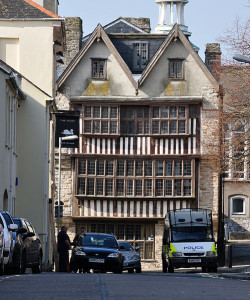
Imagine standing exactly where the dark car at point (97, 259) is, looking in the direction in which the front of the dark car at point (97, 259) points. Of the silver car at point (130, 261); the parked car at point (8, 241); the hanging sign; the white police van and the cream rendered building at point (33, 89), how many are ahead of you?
1

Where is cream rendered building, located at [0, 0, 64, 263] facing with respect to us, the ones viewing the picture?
facing to the right of the viewer

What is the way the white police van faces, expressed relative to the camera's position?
facing the viewer

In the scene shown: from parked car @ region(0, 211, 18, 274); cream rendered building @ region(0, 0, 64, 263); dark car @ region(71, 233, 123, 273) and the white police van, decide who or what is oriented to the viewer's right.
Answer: the cream rendered building

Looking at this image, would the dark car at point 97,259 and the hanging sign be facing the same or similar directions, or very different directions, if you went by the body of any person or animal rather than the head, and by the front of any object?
same or similar directions

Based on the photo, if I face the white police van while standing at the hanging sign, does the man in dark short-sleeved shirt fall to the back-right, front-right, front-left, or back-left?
front-right

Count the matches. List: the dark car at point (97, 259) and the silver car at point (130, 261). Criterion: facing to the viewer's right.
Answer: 0

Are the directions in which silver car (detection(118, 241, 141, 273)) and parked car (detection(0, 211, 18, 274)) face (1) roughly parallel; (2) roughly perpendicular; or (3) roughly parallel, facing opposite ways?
roughly parallel

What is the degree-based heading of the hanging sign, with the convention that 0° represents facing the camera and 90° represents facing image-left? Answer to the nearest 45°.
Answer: approximately 0°

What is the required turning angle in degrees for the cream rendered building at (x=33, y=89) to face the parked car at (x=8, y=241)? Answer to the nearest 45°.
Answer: approximately 90° to its right

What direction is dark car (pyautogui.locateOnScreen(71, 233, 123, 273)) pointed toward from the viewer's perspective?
toward the camera

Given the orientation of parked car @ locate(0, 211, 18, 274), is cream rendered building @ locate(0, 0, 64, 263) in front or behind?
behind

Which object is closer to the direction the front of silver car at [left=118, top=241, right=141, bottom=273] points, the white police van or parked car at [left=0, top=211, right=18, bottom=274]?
the parked car

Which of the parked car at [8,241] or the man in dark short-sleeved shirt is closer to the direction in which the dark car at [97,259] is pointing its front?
the parked car
